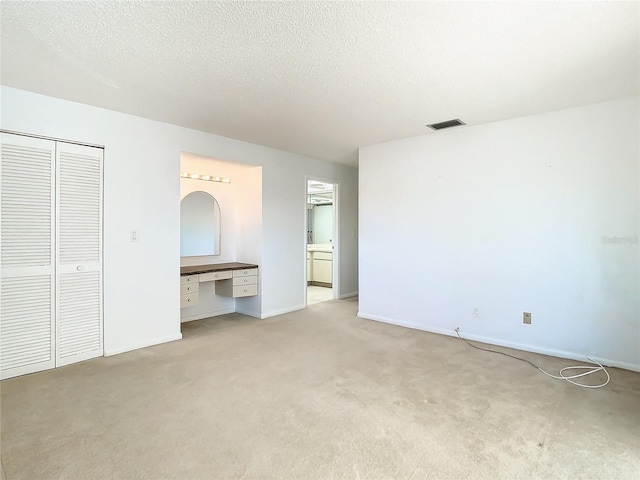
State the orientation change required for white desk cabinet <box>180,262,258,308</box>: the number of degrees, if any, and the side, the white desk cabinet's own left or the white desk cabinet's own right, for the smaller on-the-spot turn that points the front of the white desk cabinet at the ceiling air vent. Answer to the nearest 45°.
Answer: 0° — it already faces it

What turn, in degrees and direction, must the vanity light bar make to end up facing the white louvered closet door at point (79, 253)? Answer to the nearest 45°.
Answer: approximately 90° to its right

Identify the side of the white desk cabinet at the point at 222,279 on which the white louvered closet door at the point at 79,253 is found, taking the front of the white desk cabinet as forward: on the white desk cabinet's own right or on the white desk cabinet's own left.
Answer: on the white desk cabinet's own right

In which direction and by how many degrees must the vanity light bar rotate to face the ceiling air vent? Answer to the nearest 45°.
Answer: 0° — it already faces it

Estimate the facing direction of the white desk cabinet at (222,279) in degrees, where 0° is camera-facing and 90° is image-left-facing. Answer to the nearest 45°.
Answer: approximately 315°

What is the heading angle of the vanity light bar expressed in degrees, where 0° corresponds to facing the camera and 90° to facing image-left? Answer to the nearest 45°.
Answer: approximately 315°
